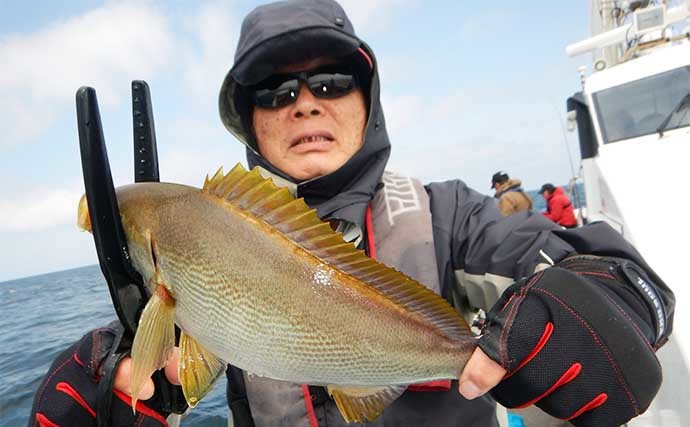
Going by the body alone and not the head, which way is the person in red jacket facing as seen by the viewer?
to the viewer's left

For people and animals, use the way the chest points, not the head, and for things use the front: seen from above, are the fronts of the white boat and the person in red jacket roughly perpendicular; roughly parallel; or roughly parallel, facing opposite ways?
roughly perpendicular

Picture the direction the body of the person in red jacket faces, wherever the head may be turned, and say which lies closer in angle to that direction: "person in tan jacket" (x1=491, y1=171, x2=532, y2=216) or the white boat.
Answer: the person in tan jacket

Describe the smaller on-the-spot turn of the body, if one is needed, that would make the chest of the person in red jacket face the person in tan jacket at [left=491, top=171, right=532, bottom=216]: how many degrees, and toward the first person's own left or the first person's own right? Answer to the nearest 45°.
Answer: approximately 45° to the first person's own left

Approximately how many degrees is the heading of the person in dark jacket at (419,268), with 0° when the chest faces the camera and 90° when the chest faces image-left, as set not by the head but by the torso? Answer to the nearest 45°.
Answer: approximately 0°

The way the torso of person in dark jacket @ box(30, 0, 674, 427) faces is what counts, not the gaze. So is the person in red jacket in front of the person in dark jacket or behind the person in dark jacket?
behind
